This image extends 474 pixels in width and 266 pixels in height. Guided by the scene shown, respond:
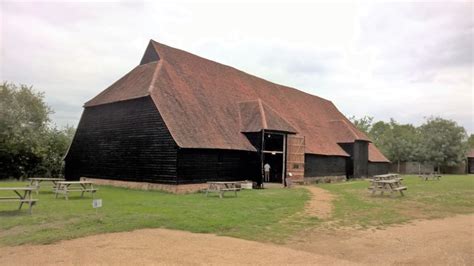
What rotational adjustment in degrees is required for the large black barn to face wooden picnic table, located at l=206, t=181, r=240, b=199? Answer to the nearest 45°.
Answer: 0° — it already faces it

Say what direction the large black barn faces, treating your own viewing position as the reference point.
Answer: facing the viewer and to the right of the viewer

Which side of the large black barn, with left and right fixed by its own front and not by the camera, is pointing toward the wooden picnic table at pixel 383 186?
front
